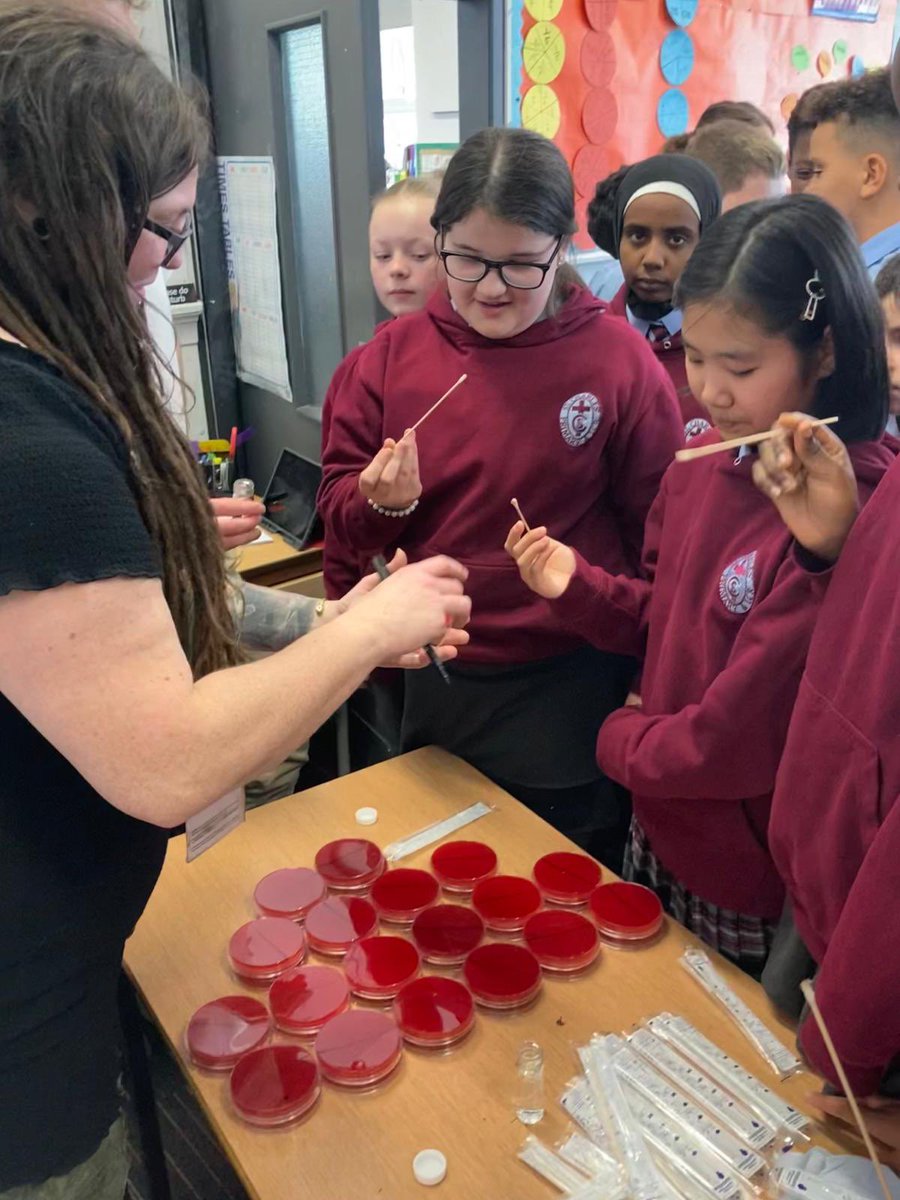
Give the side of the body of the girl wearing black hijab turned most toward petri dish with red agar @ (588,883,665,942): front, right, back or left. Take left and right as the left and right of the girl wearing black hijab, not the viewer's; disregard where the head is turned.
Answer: front

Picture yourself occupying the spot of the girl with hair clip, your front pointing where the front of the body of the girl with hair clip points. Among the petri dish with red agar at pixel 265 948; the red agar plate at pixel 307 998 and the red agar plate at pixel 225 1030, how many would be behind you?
0

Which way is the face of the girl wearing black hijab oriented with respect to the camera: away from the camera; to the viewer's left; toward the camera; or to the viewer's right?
toward the camera

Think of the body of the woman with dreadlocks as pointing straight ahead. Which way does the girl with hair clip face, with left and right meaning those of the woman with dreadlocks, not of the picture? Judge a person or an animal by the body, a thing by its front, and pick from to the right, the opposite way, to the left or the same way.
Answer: the opposite way

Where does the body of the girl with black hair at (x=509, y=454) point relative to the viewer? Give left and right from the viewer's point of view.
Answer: facing the viewer

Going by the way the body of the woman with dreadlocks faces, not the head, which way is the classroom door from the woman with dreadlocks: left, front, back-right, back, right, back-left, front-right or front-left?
left

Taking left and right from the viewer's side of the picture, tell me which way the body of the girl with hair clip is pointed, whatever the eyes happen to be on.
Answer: facing the viewer and to the left of the viewer

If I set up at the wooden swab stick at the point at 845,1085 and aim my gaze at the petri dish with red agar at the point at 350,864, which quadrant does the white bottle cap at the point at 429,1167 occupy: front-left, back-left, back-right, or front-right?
front-left

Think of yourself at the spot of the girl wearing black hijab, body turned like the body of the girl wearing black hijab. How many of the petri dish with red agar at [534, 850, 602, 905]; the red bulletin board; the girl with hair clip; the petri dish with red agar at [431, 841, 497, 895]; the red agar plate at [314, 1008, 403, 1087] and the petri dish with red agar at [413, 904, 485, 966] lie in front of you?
5

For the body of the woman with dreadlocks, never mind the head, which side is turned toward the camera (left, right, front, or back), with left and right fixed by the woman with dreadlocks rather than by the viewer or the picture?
right

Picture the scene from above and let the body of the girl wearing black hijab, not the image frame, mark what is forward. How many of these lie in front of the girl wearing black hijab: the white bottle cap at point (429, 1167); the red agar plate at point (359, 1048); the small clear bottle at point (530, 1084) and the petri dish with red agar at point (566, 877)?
4

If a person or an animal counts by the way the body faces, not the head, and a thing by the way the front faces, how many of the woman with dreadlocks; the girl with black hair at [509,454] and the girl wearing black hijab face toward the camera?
2

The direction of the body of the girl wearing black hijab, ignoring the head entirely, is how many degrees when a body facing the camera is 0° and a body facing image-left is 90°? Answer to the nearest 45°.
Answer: approximately 0°

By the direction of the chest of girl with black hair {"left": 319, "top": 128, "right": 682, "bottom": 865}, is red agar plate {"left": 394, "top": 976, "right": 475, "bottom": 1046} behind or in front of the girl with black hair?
in front

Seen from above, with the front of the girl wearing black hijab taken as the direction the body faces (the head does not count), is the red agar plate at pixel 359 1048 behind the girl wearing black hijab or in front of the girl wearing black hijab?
in front

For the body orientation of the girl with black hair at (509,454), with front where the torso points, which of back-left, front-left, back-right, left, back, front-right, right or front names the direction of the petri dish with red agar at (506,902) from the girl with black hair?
front

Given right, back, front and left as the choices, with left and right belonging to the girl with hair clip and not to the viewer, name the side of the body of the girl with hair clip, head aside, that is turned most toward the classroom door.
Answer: right

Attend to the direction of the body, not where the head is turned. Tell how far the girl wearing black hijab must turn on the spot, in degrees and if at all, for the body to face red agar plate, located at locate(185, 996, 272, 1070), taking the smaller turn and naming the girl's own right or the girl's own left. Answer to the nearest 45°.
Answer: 0° — they already face it

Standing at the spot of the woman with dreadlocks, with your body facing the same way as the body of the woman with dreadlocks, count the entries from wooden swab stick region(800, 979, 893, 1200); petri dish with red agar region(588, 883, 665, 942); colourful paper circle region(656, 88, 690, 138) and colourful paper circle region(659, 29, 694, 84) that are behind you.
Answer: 0

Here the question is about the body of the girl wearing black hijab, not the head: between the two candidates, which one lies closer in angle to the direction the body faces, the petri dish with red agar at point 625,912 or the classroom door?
the petri dish with red agar
